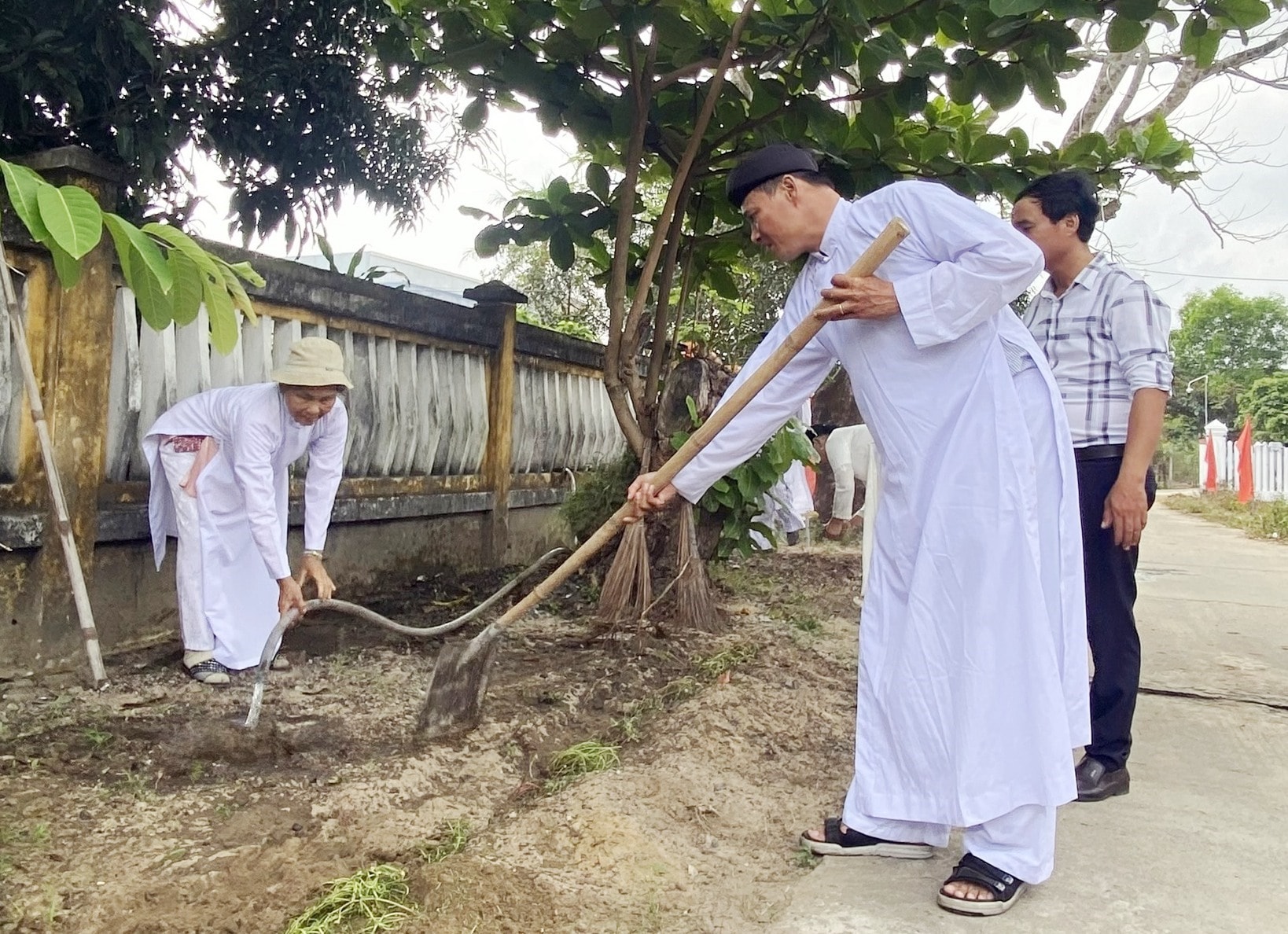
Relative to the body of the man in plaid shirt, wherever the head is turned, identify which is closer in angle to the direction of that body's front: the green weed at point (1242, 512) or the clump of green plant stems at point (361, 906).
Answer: the clump of green plant stems

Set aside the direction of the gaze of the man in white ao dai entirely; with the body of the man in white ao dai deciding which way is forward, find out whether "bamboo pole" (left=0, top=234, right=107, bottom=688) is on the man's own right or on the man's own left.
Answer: on the man's own right

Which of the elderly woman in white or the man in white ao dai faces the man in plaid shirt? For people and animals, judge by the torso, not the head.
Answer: the elderly woman in white

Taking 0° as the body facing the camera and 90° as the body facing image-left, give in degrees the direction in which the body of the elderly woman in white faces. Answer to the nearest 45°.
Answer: approximately 315°

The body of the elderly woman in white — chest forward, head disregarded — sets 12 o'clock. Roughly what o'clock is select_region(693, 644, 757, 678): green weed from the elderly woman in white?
The green weed is roughly at 11 o'clock from the elderly woman in white.

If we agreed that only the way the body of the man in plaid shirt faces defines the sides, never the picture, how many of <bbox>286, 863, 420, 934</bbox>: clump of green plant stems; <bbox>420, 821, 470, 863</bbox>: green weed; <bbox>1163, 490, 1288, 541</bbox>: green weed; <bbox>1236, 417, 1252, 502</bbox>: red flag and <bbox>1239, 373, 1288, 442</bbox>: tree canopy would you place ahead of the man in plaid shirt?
2

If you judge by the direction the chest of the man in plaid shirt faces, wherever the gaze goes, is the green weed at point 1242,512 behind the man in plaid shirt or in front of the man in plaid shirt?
behind

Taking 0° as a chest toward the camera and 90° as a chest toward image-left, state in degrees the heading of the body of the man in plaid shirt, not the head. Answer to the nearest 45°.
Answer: approximately 45°

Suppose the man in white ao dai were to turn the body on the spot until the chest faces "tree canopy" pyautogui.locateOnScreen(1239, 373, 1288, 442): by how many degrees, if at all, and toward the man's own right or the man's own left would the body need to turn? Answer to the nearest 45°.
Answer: approximately 135° to the man's own right

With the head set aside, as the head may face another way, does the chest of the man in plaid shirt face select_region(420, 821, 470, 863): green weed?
yes

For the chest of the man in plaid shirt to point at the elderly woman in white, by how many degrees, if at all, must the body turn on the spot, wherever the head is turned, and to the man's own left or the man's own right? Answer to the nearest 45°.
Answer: approximately 45° to the man's own right

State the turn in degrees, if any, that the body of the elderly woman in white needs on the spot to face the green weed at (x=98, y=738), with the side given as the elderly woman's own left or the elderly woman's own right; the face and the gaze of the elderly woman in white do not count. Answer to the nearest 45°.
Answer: approximately 90° to the elderly woman's own right

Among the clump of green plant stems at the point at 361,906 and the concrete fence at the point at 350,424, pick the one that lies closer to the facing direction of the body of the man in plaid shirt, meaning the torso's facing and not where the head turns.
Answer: the clump of green plant stems
